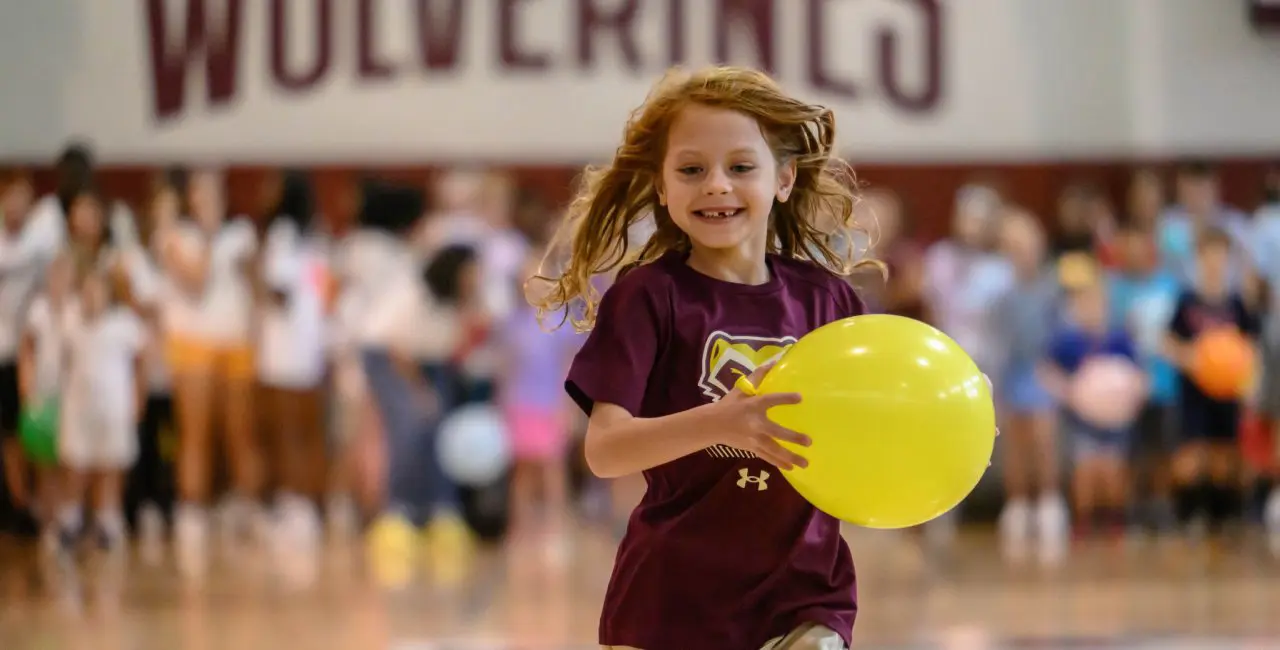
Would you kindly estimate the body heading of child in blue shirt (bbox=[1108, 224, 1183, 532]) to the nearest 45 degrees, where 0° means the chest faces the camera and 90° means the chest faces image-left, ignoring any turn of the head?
approximately 0°

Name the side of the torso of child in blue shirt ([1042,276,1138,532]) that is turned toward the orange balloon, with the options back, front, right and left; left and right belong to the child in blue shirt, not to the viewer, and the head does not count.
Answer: left

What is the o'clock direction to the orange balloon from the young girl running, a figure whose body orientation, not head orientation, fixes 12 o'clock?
The orange balloon is roughly at 7 o'clock from the young girl running.

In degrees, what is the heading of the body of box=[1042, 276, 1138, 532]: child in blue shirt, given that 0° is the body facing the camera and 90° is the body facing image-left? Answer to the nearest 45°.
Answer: approximately 0°

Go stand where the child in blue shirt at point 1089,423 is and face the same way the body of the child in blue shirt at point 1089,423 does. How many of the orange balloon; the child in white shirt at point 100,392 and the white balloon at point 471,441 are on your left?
1

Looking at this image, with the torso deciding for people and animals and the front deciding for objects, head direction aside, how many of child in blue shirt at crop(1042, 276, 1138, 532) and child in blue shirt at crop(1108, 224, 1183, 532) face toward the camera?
2

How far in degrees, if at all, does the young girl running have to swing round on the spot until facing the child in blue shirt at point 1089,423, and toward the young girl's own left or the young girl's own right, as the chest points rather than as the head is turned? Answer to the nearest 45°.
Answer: approximately 180°

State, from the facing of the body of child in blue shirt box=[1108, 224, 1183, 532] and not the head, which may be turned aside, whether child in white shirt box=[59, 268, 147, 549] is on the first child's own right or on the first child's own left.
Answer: on the first child's own right

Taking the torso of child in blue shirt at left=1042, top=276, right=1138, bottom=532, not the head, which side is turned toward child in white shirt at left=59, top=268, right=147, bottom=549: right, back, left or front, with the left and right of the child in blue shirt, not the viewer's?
right

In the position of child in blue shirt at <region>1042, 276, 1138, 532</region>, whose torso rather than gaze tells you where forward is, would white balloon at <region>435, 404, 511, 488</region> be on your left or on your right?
on your right
